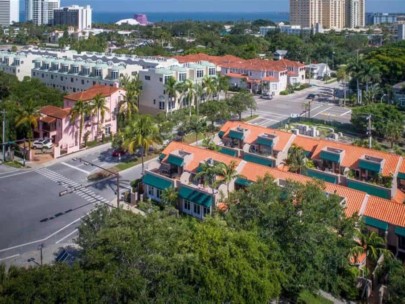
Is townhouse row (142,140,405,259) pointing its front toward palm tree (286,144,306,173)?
no

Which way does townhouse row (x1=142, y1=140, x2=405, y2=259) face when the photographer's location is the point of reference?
facing the viewer and to the left of the viewer

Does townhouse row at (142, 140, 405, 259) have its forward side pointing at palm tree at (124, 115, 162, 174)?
no

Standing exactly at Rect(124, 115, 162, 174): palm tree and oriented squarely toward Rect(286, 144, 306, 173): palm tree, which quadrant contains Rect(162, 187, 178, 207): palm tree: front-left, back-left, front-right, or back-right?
front-right
